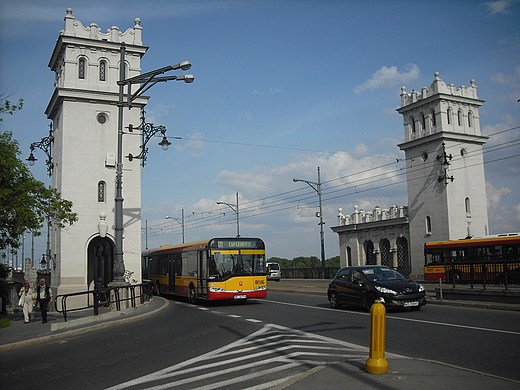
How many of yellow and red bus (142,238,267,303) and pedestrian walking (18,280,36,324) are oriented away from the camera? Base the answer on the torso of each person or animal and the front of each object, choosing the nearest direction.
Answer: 0

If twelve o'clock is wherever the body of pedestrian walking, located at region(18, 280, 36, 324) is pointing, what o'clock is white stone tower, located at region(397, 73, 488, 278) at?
The white stone tower is roughly at 8 o'clock from the pedestrian walking.

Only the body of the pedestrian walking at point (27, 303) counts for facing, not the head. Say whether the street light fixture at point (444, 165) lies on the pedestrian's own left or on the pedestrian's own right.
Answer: on the pedestrian's own left

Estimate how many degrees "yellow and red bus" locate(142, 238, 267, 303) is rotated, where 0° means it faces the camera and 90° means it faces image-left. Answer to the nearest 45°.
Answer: approximately 315°

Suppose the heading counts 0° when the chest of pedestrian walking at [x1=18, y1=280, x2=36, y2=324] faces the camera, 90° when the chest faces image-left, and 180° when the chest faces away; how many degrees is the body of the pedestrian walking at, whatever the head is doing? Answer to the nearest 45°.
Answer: approximately 0°

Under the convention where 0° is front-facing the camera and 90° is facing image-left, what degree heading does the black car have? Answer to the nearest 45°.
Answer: approximately 315°

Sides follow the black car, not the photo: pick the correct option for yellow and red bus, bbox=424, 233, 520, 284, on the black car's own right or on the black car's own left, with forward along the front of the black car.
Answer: on the black car's own left

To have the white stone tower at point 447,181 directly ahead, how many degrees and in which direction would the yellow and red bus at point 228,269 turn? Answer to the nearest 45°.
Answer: approximately 90° to its left

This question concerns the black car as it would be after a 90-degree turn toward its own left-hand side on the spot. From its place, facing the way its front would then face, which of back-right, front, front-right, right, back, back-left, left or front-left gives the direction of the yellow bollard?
back-right

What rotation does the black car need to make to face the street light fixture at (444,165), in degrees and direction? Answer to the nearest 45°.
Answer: approximately 135° to its left
